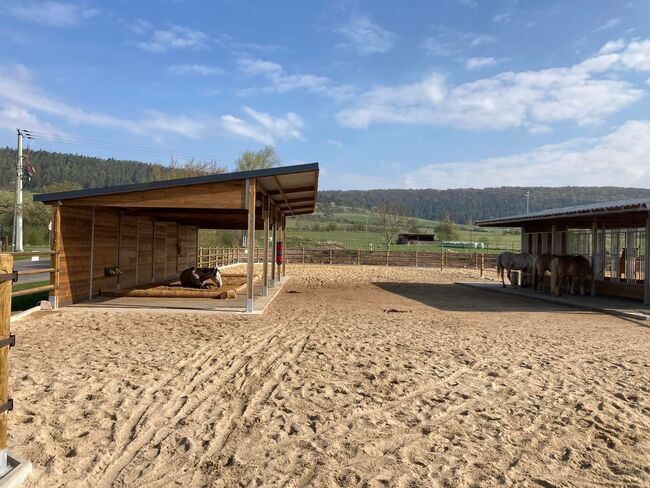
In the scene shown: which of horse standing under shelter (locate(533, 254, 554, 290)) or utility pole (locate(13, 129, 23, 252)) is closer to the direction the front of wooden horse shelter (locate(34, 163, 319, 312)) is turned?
the horse standing under shelter

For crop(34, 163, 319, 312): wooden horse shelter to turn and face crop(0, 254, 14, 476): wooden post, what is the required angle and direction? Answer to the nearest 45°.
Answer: approximately 90° to its right

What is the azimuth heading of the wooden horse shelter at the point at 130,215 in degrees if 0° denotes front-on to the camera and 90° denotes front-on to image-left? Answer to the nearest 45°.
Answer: approximately 270°

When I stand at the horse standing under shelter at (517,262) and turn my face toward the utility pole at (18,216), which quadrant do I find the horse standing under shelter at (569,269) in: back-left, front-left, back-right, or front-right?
back-left
